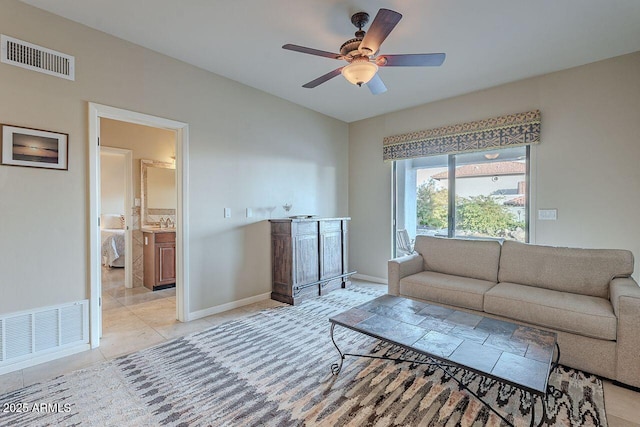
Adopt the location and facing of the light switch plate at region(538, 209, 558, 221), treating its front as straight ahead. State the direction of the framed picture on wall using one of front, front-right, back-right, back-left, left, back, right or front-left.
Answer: front-right

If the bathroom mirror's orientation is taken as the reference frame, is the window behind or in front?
in front

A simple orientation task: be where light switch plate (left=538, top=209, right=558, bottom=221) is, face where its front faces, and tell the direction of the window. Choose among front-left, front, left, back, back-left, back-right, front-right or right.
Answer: right

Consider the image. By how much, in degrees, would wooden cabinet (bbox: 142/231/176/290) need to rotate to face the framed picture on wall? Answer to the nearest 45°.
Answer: approximately 90° to its right

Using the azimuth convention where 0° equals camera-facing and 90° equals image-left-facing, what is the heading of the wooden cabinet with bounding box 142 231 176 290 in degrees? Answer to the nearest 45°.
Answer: approximately 315°

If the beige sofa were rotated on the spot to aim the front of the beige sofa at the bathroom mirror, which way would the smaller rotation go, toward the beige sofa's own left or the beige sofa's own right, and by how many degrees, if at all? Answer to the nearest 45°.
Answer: approximately 45° to the beige sofa's own right

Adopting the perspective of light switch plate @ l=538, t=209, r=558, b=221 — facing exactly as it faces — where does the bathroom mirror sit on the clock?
The bathroom mirror is roughly at 2 o'clock from the light switch plate.

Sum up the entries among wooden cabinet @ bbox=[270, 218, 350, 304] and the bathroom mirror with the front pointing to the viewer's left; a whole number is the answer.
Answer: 0

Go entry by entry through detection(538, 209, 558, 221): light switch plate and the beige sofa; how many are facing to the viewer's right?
0

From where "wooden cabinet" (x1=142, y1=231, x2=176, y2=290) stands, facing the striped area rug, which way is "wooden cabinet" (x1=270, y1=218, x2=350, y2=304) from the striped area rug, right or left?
left

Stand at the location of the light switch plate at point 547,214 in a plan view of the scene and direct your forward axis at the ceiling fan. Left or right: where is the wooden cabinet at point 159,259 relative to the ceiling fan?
right

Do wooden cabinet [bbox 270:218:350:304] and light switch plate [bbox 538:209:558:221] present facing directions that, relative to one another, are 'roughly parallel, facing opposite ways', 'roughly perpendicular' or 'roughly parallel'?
roughly perpendicular

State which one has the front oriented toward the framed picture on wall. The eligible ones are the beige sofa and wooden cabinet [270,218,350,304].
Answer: the beige sofa
